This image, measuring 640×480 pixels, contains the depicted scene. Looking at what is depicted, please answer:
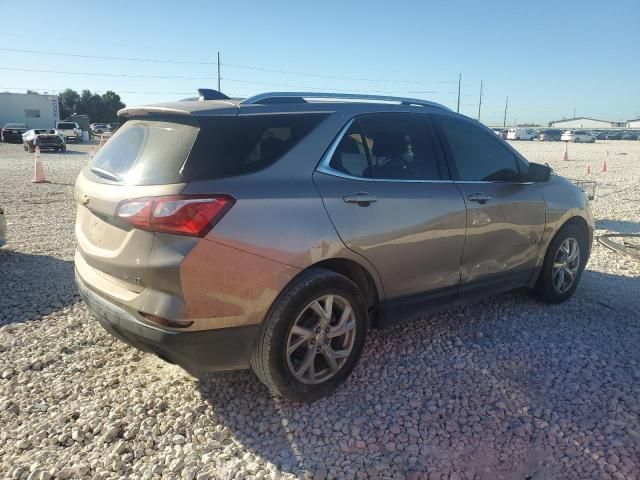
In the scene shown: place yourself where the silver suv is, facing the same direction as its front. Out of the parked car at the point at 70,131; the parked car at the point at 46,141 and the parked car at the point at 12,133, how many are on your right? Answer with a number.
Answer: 0

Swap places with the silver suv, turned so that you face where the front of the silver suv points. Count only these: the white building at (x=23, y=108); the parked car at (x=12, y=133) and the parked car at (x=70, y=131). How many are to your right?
0

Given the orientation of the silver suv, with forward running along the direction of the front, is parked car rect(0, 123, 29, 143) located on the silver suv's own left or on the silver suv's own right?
on the silver suv's own left

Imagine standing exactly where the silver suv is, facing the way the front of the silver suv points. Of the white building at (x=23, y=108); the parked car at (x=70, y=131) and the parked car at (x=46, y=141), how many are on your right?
0

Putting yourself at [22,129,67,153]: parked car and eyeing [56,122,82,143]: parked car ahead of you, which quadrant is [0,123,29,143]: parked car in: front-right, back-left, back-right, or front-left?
front-left

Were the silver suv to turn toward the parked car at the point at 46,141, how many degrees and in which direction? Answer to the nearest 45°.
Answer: approximately 90° to its left

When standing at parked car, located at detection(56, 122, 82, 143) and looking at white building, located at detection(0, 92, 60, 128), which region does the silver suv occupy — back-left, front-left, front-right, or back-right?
back-left

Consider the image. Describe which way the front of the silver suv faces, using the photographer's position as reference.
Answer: facing away from the viewer and to the right of the viewer

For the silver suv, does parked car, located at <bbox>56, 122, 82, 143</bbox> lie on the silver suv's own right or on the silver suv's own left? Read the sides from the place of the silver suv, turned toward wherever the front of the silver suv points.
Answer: on the silver suv's own left

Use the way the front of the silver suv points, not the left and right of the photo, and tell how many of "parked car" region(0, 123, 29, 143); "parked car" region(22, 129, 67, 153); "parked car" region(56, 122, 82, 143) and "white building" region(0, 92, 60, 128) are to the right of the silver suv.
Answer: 0

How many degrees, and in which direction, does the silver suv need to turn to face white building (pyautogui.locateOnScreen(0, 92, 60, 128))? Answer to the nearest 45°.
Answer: approximately 90° to its left
